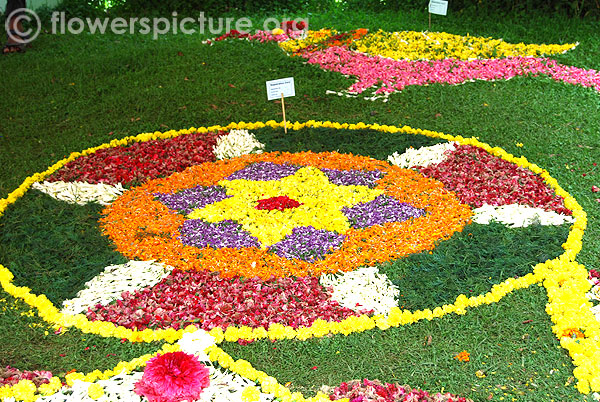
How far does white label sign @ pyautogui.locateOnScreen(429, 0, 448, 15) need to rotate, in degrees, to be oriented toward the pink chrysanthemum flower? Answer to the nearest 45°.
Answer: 0° — it already faces it

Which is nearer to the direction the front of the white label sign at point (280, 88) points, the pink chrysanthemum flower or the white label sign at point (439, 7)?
the pink chrysanthemum flower

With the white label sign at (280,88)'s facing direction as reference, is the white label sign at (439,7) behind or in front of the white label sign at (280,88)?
behind

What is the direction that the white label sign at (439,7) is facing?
toward the camera

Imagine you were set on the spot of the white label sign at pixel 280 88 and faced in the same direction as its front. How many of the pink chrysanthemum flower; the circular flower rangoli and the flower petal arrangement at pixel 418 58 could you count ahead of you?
2

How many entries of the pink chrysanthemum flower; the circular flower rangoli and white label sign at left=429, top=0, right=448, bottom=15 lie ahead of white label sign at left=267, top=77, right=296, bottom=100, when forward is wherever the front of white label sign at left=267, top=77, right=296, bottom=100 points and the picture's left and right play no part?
2

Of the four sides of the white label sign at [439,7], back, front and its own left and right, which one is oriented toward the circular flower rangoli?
front

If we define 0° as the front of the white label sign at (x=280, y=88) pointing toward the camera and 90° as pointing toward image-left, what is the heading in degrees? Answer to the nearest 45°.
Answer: approximately 0°

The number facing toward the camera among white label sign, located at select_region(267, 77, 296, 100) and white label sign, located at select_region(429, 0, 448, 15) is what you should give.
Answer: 2

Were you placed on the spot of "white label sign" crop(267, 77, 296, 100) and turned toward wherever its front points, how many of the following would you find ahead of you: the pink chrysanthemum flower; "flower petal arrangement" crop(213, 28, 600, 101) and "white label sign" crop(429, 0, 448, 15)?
1

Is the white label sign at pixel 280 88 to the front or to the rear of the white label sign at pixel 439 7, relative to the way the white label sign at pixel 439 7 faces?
to the front

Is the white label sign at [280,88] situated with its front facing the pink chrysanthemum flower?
yes
